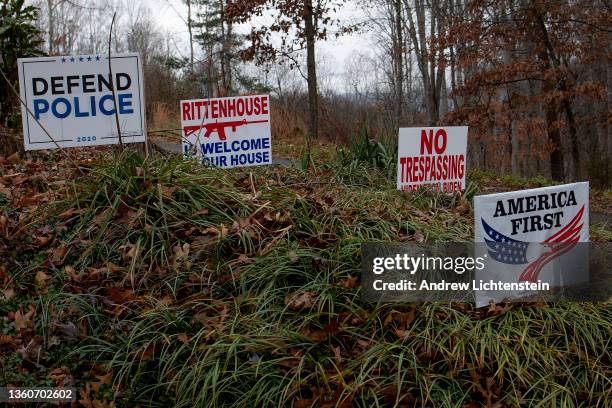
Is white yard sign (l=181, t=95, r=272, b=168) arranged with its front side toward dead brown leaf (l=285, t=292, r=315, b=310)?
yes

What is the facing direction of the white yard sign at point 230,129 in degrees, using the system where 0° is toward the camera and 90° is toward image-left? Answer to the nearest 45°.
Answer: approximately 0°

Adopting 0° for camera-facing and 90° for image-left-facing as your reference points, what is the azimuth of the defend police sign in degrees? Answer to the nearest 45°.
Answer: approximately 0°

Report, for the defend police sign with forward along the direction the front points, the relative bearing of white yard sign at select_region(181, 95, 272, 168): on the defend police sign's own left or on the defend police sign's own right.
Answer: on the defend police sign's own left

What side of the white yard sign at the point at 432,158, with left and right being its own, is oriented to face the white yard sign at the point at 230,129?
right

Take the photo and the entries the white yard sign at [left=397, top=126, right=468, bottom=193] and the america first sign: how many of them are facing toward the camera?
2

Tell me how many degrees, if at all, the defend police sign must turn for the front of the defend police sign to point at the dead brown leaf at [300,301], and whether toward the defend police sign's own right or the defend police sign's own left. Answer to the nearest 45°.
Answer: approximately 45° to the defend police sign's own left

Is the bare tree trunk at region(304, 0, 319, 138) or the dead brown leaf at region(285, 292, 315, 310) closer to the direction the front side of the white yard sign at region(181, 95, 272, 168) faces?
the dead brown leaf

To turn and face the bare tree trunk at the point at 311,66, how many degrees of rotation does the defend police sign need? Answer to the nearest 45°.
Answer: approximately 135° to its left
